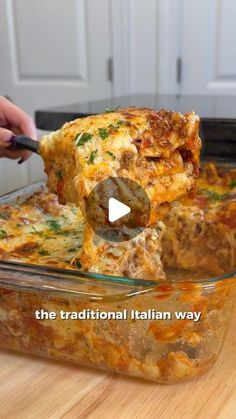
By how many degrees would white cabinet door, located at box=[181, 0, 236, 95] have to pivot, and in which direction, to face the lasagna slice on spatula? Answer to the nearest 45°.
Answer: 0° — it already faces it

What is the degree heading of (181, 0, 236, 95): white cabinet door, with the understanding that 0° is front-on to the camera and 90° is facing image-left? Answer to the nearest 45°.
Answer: approximately 0°

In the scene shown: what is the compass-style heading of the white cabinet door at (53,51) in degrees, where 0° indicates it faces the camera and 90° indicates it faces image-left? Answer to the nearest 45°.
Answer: approximately 0°

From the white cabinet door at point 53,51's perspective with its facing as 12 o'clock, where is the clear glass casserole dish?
The clear glass casserole dish is roughly at 12 o'clock from the white cabinet door.

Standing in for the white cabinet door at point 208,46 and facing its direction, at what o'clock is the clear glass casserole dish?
The clear glass casserole dish is roughly at 12 o'clock from the white cabinet door.

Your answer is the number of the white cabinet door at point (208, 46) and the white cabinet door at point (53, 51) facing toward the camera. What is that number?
2

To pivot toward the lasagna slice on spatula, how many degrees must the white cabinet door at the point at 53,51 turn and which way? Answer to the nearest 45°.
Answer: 0° — it already faces it

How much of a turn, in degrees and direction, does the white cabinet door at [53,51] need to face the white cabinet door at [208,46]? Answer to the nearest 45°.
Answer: approximately 45° to its left

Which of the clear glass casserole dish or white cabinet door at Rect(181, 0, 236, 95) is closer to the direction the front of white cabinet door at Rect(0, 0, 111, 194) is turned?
the clear glass casserole dish

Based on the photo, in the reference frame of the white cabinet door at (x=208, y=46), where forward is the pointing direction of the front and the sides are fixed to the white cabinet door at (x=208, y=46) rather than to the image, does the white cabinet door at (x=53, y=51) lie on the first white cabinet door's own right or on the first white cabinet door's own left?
on the first white cabinet door's own right
